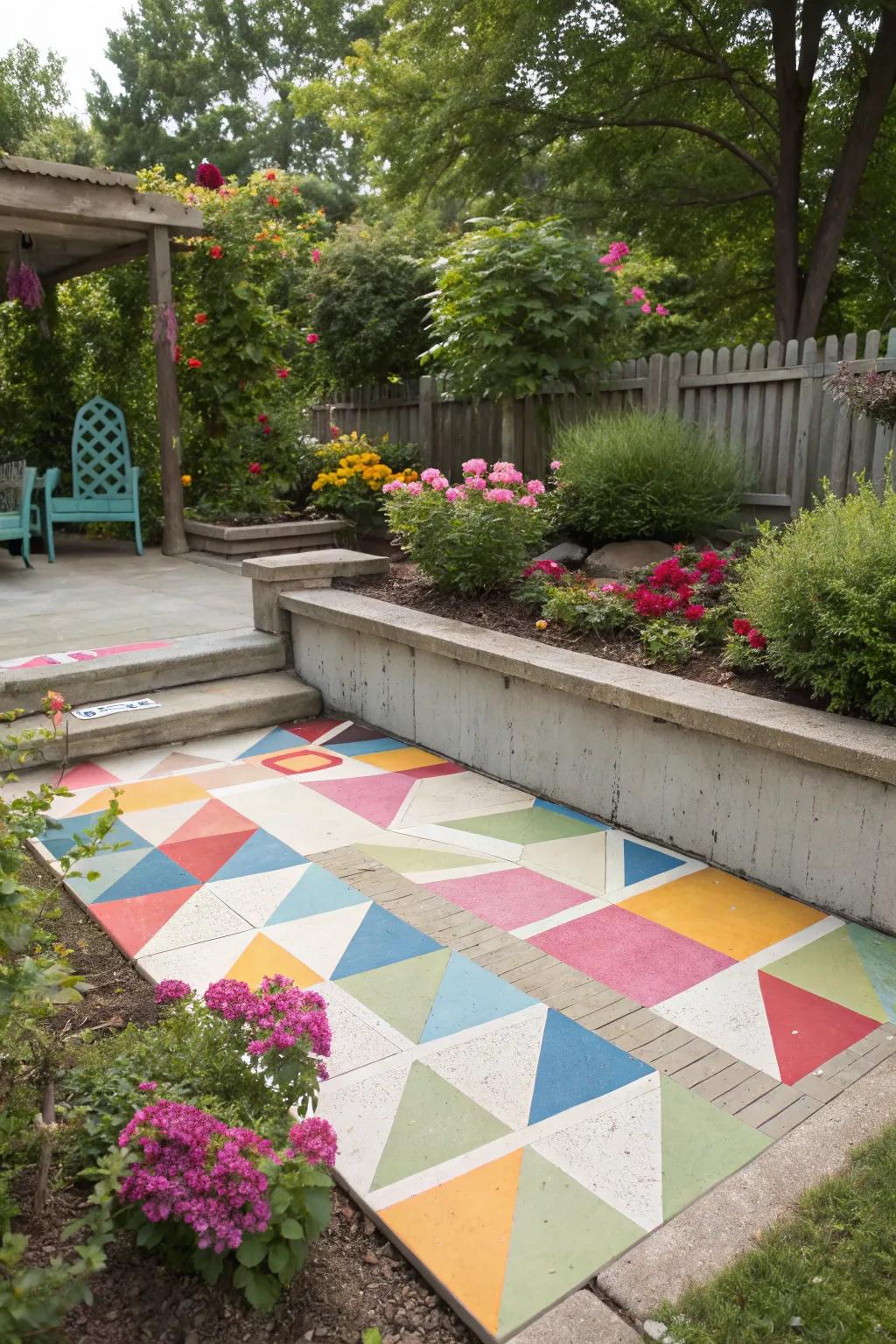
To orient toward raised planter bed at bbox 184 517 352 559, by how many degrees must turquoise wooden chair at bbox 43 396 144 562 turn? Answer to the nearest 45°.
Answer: approximately 45° to its left

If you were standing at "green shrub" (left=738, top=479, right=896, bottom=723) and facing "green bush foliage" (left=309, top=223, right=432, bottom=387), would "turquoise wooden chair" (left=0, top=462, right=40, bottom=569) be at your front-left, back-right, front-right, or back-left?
front-left

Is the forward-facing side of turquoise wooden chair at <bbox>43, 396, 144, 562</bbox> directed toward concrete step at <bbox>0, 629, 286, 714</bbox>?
yes

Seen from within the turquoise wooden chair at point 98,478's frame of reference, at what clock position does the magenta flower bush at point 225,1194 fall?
The magenta flower bush is roughly at 12 o'clock from the turquoise wooden chair.

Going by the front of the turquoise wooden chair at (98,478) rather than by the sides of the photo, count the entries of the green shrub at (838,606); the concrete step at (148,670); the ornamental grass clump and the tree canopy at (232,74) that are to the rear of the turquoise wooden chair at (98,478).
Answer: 1

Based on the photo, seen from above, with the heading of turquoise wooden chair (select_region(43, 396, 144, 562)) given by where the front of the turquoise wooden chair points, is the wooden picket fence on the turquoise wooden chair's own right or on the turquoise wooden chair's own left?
on the turquoise wooden chair's own left

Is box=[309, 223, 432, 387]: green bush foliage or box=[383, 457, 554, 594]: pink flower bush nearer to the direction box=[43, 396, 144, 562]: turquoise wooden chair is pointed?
the pink flower bush

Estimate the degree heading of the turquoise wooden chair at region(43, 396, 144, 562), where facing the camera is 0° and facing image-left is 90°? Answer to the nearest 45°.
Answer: approximately 0°

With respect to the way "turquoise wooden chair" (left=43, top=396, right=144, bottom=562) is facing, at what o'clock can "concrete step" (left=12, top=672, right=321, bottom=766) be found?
The concrete step is roughly at 12 o'clock from the turquoise wooden chair.

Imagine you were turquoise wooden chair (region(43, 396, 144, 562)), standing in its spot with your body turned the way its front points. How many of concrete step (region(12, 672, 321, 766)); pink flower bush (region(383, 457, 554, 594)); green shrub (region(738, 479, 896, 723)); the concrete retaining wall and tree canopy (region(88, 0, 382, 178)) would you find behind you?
1

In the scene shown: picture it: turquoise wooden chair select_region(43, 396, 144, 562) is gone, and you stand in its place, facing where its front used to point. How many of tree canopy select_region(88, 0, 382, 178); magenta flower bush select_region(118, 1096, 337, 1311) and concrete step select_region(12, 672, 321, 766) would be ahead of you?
2

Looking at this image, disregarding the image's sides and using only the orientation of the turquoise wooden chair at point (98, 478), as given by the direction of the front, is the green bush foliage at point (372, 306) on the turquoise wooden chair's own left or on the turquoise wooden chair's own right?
on the turquoise wooden chair's own left

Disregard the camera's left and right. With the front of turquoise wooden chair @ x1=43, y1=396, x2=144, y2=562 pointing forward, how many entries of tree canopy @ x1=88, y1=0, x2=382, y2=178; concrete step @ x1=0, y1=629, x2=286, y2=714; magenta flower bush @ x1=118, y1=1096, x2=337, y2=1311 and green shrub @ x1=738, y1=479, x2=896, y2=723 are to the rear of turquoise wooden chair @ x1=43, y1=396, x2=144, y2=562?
1

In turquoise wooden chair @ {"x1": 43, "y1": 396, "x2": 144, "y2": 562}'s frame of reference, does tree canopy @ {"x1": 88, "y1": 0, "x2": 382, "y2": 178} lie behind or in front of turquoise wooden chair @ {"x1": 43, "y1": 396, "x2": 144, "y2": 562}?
behind
